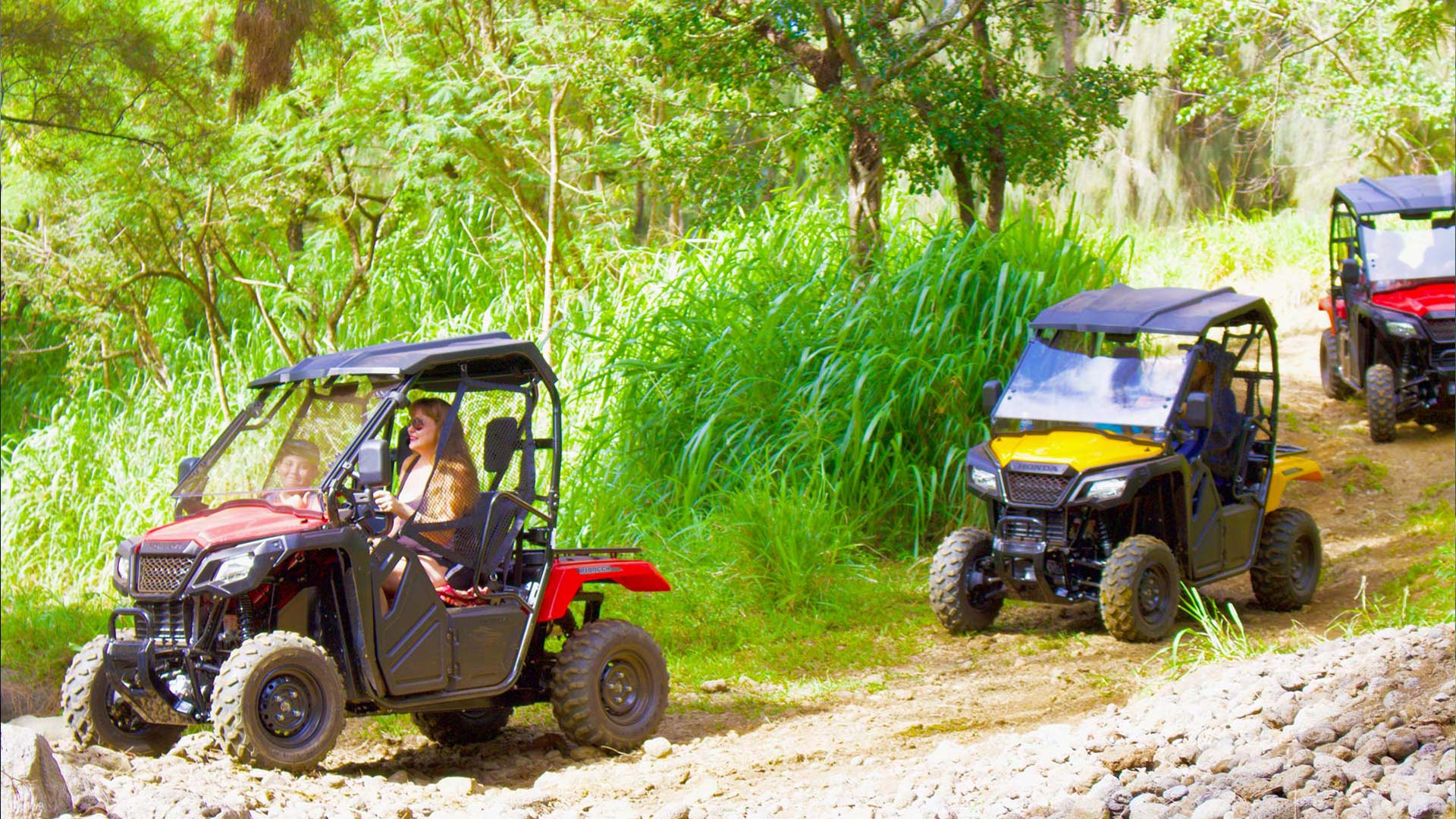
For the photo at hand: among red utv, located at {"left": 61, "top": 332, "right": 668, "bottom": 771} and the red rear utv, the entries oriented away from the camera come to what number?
0

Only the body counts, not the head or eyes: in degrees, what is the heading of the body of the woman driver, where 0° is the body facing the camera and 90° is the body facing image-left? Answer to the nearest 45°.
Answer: approximately 45°

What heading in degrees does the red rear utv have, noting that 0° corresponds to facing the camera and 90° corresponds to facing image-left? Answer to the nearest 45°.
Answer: approximately 315°

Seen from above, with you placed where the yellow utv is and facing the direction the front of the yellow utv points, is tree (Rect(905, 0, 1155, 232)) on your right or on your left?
on your right

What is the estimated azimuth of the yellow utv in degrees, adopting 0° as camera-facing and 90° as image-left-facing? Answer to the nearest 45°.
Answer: approximately 45°

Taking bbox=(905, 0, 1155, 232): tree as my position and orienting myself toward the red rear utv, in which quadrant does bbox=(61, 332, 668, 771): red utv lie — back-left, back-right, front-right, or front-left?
front-right

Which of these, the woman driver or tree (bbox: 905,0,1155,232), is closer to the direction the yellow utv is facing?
the woman driver

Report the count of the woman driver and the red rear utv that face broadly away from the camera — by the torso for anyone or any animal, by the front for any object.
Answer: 0

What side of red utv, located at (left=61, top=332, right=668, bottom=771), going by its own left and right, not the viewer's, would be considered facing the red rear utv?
back

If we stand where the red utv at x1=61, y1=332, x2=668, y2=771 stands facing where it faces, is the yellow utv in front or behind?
behind
